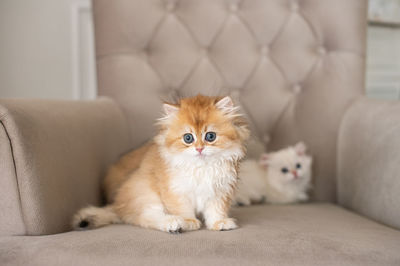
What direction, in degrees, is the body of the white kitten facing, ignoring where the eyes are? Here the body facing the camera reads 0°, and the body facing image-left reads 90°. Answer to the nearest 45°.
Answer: approximately 315°

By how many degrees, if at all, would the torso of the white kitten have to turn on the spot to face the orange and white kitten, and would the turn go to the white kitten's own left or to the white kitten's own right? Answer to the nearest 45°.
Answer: approximately 90° to the white kitten's own right

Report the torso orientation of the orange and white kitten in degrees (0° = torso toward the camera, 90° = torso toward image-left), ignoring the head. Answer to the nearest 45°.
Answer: approximately 315°

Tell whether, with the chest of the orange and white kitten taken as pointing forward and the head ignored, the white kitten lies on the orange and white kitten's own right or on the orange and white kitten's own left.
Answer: on the orange and white kitten's own left
